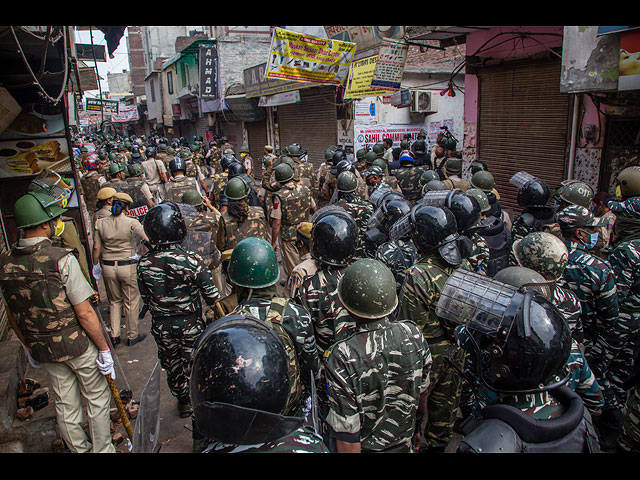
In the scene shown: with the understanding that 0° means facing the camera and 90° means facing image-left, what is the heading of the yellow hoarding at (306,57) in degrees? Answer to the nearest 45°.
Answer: approximately 0°

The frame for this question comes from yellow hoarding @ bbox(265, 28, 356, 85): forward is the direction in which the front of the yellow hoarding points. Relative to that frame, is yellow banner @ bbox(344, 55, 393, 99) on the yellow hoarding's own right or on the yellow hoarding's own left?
on the yellow hoarding's own left

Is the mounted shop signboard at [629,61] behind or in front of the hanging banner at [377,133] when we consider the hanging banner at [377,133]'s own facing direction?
in front

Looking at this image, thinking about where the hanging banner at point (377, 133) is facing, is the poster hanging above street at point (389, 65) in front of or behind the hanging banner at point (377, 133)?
in front

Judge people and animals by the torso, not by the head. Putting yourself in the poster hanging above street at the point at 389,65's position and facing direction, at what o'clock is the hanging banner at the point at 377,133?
The hanging banner is roughly at 6 o'clock from the poster hanging above street.

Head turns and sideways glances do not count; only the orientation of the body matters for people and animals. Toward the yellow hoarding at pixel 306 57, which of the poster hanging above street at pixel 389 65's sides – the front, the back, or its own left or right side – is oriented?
right
